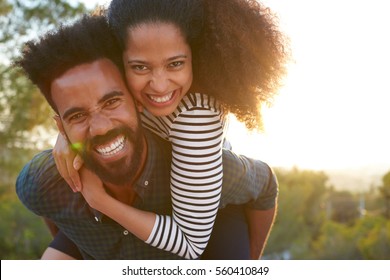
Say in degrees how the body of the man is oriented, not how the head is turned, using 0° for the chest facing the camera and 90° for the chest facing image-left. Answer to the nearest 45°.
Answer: approximately 0°
